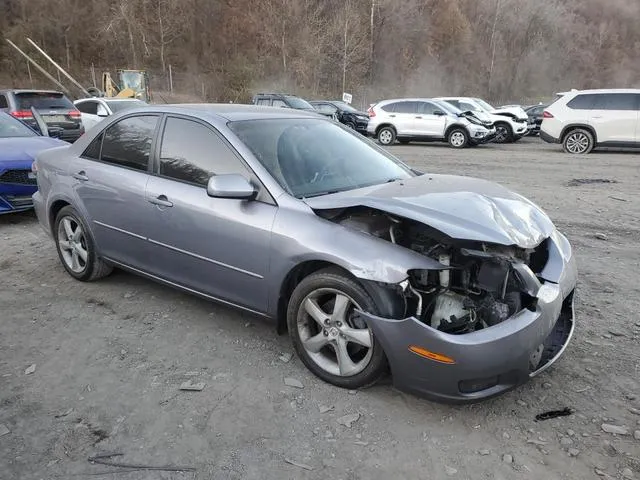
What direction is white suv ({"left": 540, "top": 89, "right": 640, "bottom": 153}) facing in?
to the viewer's right

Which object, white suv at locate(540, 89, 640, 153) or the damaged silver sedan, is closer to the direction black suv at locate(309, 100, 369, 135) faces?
the white suv

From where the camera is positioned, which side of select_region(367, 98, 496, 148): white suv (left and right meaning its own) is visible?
right

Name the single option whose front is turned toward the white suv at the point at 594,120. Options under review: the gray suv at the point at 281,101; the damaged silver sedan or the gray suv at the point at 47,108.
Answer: the gray suv at the point at 281,101

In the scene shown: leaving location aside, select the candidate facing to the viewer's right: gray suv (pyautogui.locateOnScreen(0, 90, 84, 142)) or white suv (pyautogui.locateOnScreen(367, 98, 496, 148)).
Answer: the white suv

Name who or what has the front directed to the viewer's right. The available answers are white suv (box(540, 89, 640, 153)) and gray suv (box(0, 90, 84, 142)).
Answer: the white suv

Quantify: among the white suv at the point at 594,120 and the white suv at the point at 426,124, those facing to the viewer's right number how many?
2

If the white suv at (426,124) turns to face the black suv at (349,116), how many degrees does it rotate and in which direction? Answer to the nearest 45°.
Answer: approximately 135° to its left

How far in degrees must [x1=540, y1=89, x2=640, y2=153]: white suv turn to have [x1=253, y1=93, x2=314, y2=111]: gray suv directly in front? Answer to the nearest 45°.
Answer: approximately 180°

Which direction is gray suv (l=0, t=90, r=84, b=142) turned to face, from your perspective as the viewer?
facing away from the viewer and to the left of the viewer

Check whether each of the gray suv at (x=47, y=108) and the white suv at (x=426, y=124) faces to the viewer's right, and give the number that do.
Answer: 1

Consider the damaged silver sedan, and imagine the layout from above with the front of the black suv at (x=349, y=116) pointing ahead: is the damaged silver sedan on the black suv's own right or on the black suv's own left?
on the black suv's own right

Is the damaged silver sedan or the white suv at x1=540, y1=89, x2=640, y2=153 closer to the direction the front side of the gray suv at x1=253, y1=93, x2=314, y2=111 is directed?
the white suv
